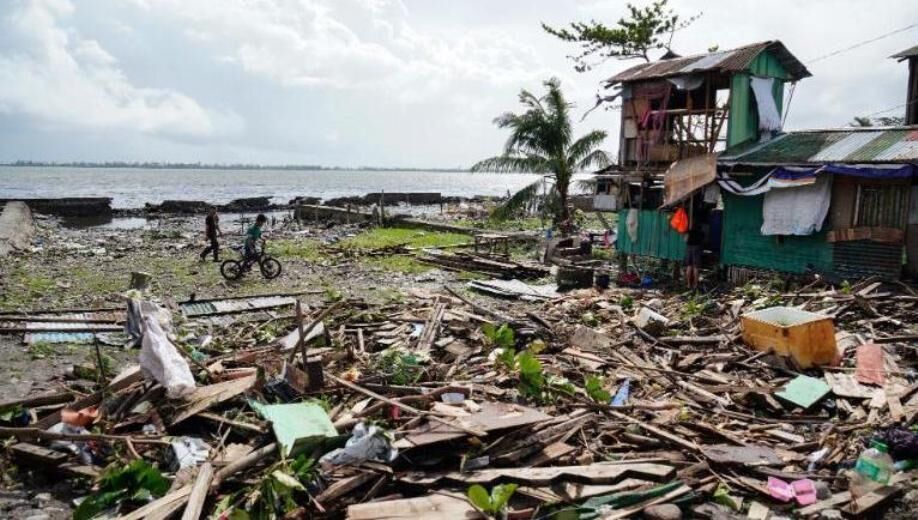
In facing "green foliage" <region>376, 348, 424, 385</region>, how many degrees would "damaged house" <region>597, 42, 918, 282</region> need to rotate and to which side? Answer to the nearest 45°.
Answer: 0° — it already faces it

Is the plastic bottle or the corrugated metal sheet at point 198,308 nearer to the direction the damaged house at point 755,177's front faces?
the plastic bottle

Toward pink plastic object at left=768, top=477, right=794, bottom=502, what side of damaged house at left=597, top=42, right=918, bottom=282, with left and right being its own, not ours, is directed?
front

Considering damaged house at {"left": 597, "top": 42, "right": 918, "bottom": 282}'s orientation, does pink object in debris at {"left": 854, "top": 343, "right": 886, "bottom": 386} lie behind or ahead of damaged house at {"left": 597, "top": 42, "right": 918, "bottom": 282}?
ahead

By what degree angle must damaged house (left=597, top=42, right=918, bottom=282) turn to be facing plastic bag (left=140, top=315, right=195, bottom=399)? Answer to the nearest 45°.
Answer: approximately 45° to its right

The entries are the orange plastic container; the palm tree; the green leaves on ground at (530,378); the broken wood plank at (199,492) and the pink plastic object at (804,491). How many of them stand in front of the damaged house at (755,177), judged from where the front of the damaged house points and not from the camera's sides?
4

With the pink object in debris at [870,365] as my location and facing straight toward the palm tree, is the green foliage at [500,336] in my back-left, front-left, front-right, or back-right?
front-left

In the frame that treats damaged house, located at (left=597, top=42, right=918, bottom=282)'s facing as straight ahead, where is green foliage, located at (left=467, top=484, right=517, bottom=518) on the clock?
The green foliage is roughly at 12 o'clock from the damaged house.

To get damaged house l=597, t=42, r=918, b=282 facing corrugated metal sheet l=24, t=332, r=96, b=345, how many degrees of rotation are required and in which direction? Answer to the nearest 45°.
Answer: approximately 45° to its right

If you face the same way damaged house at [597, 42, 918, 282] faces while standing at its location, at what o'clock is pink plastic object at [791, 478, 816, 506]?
The pink plastic object is roughly at 12 o'clock from the damaged house.

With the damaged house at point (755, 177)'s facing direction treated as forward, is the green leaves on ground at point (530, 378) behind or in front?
in front

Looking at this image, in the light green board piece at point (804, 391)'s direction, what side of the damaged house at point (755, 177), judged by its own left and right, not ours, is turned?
front

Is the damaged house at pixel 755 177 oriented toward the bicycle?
no

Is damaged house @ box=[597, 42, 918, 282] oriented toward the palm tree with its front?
no

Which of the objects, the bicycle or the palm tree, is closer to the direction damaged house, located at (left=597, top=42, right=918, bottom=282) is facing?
the bicycle

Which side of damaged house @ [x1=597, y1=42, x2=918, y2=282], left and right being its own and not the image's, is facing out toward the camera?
front

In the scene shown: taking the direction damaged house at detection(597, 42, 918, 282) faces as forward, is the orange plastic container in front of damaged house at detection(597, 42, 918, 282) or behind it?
in front

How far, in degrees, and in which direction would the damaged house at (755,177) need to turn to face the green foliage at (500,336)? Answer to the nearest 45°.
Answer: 0° — it already faces it
